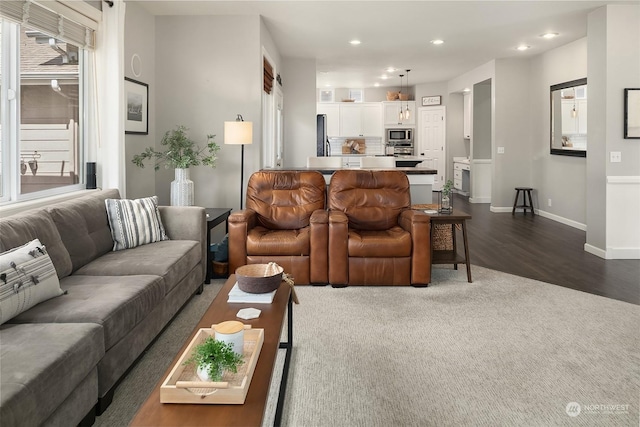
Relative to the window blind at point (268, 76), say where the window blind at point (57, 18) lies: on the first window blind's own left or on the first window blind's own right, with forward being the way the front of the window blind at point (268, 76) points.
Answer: on the first window blind's own right

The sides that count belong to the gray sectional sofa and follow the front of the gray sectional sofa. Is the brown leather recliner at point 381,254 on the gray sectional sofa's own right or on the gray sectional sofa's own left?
on the gray sectional sofa's own left

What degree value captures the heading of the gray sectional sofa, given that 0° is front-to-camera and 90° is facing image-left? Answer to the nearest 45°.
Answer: approximately 315°

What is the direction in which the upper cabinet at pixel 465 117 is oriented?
to the viewer's left

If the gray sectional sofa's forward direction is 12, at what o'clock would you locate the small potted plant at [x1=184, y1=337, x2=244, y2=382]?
The small potted plant is roughly at 1 o'clock from the gray sectional sofa.

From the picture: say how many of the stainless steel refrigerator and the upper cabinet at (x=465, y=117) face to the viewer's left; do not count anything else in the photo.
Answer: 1

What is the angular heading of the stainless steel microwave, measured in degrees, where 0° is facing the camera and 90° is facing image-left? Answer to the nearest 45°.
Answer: approximately 0°
